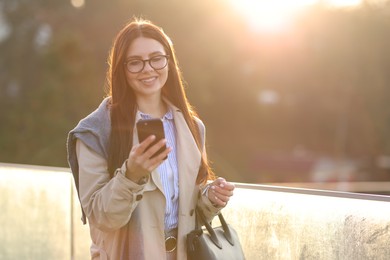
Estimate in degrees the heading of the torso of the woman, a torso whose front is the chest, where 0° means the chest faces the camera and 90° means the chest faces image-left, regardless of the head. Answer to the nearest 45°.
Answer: approximately 315°
